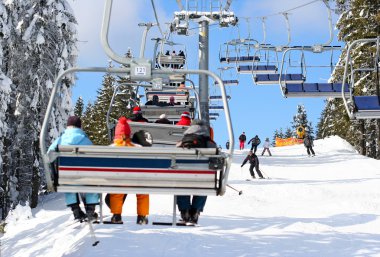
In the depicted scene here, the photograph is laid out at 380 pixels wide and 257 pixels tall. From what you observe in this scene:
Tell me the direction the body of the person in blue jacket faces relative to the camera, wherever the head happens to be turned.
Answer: away from the camera

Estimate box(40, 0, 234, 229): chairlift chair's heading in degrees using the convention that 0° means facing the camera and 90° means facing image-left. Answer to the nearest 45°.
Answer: approximately 180°
